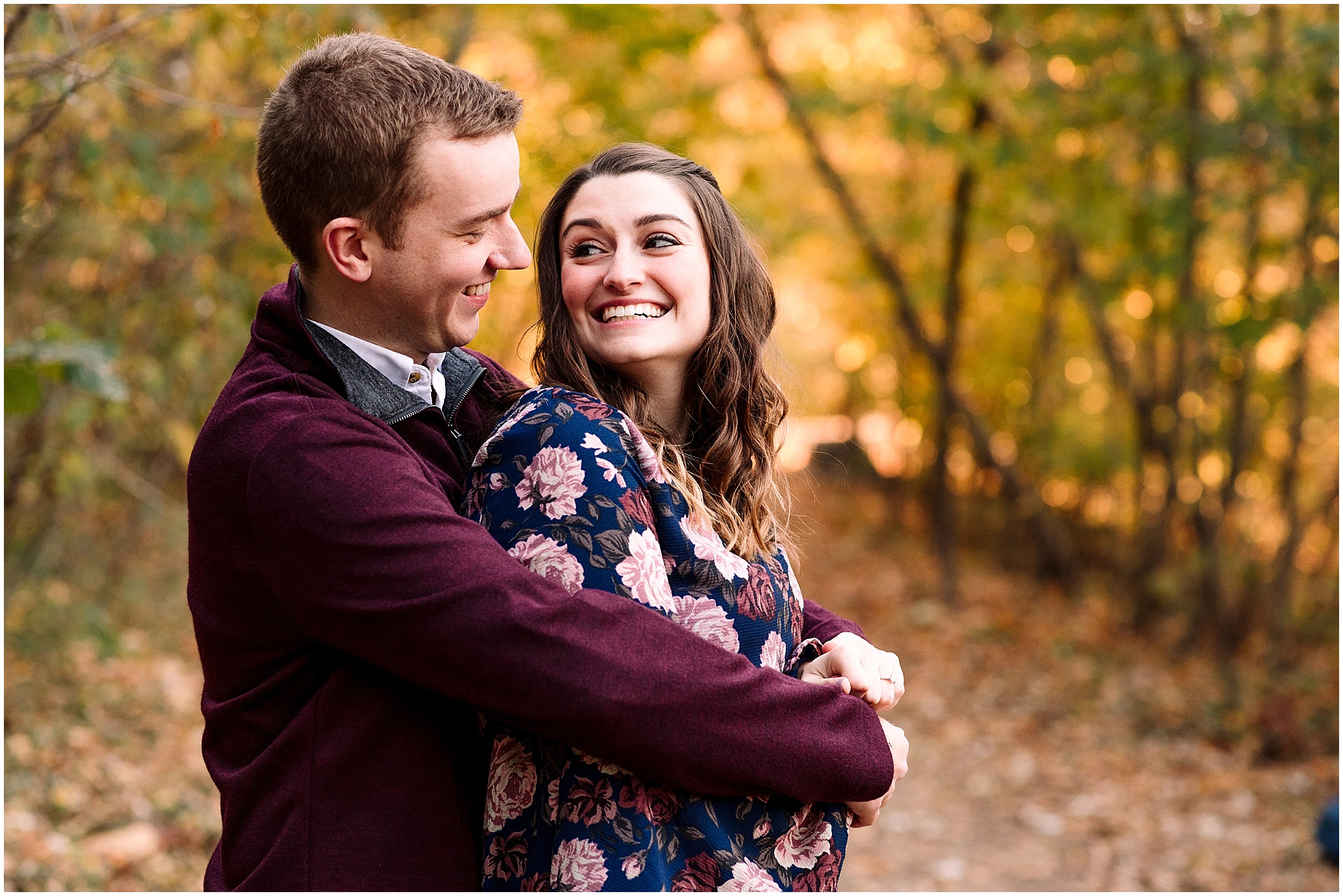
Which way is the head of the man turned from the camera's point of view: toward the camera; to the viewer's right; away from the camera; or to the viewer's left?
to the viewer's right

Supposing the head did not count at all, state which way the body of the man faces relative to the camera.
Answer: to the viewer's right
